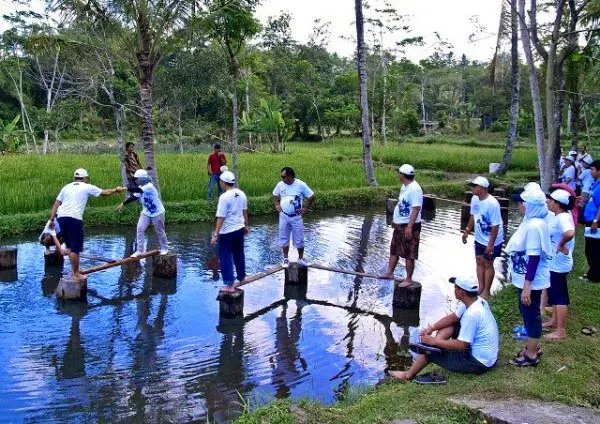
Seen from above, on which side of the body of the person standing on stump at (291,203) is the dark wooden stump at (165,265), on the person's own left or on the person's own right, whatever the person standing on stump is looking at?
on the person's own right

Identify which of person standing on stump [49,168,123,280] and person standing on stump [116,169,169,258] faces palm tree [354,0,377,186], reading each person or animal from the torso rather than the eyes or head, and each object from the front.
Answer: person standing on stump [49,168,123,280]

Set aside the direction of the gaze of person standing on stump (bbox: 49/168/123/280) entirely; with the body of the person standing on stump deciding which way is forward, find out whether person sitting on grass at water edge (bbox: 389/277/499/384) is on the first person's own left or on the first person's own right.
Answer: on the first person's own right

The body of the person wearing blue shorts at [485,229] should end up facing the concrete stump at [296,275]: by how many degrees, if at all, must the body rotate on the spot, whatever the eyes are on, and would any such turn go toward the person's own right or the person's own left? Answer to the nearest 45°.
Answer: approximately 45° to the person's own right

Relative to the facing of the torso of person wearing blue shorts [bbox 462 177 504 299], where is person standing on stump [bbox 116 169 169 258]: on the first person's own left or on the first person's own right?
on the first person's own right

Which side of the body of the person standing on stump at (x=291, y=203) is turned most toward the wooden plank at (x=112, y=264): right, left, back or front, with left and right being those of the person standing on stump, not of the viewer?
right

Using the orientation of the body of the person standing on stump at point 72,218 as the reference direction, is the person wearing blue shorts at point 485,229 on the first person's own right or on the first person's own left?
on the first person's own right

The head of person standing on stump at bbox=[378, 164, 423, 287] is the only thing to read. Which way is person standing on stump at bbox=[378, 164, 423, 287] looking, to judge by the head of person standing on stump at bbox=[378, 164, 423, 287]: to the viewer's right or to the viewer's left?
to the viewer's left

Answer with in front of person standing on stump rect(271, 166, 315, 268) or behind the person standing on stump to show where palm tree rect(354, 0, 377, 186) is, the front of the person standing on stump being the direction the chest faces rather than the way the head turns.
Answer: behind

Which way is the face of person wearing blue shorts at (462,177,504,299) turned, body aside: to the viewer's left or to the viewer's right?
to the viewer's left

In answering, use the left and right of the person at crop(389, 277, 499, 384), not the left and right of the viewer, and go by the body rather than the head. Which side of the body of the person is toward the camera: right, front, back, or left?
left

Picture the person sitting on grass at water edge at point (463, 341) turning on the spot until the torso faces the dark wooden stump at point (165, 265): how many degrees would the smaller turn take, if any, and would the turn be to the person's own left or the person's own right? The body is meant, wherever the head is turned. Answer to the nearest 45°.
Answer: approximately 45° to the person's own right

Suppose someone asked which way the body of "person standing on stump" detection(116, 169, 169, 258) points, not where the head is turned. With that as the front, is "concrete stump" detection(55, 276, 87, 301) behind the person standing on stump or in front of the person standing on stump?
in front

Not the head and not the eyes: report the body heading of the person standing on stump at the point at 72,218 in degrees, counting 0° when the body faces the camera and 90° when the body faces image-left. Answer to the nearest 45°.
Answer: approximately 225°

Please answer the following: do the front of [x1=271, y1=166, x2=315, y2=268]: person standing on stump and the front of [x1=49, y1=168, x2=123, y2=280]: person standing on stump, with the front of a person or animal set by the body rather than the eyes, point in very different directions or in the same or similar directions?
very different directions

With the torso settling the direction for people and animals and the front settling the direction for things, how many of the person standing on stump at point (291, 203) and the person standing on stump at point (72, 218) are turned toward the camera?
1
